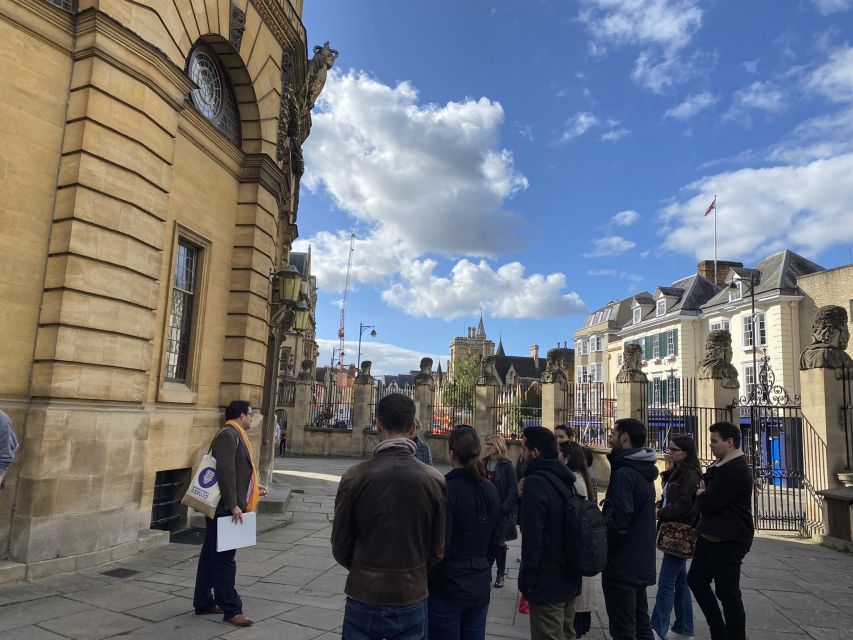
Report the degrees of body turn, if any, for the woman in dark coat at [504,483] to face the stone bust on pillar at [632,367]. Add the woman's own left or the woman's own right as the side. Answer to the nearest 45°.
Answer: approximately 135° to the woman's own right

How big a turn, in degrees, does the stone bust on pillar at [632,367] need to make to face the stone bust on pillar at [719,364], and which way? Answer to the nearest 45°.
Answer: approximately 90° to its right

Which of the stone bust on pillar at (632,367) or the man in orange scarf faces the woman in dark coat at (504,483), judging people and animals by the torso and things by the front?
the man in orange scarf

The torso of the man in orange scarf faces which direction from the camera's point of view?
to the viewer's right

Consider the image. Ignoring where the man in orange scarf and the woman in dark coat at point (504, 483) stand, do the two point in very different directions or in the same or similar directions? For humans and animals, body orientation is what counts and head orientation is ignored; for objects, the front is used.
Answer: very different directions

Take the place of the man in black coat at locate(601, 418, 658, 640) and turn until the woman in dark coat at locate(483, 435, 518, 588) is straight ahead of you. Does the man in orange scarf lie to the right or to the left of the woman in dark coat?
left

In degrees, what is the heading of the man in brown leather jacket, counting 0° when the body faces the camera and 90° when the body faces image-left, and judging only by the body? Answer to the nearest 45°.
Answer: approximately 180°

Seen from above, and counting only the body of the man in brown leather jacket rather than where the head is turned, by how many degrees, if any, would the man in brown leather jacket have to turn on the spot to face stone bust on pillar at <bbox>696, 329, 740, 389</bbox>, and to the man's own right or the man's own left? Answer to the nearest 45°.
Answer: approximately 45° to the man's own right

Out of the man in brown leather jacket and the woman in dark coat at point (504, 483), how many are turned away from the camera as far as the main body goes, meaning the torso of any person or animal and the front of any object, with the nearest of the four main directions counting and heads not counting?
1

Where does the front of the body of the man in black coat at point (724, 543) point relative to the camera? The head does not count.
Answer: to the viewer's left

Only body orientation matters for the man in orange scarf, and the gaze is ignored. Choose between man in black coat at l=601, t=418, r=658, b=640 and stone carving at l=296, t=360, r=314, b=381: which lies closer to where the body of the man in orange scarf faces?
the man in black coat

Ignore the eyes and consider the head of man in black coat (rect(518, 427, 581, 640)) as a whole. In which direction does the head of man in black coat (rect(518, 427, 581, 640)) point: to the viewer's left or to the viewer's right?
to the viewer's left

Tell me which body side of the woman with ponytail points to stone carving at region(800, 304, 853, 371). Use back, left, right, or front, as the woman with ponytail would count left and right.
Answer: right
